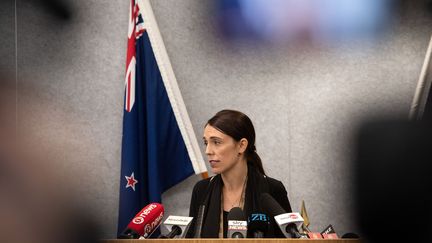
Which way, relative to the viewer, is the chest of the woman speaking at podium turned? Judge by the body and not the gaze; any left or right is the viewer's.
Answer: facing the viewer and to the left of the viewer

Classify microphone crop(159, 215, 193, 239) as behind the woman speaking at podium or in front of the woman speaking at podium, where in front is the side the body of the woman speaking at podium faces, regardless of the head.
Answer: in front

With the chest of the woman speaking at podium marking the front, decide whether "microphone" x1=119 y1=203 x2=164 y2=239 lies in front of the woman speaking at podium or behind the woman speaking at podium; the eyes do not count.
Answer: in front

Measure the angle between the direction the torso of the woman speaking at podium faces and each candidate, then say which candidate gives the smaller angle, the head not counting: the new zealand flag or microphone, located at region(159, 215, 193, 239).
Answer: the microphone

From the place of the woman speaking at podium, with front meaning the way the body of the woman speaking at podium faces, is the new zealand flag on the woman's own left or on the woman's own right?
on the woman's own right

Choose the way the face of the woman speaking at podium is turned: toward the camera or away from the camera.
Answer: toward the camera

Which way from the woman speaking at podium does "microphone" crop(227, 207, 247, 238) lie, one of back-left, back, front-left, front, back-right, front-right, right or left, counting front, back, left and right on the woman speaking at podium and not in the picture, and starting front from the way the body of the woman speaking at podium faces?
front-left
